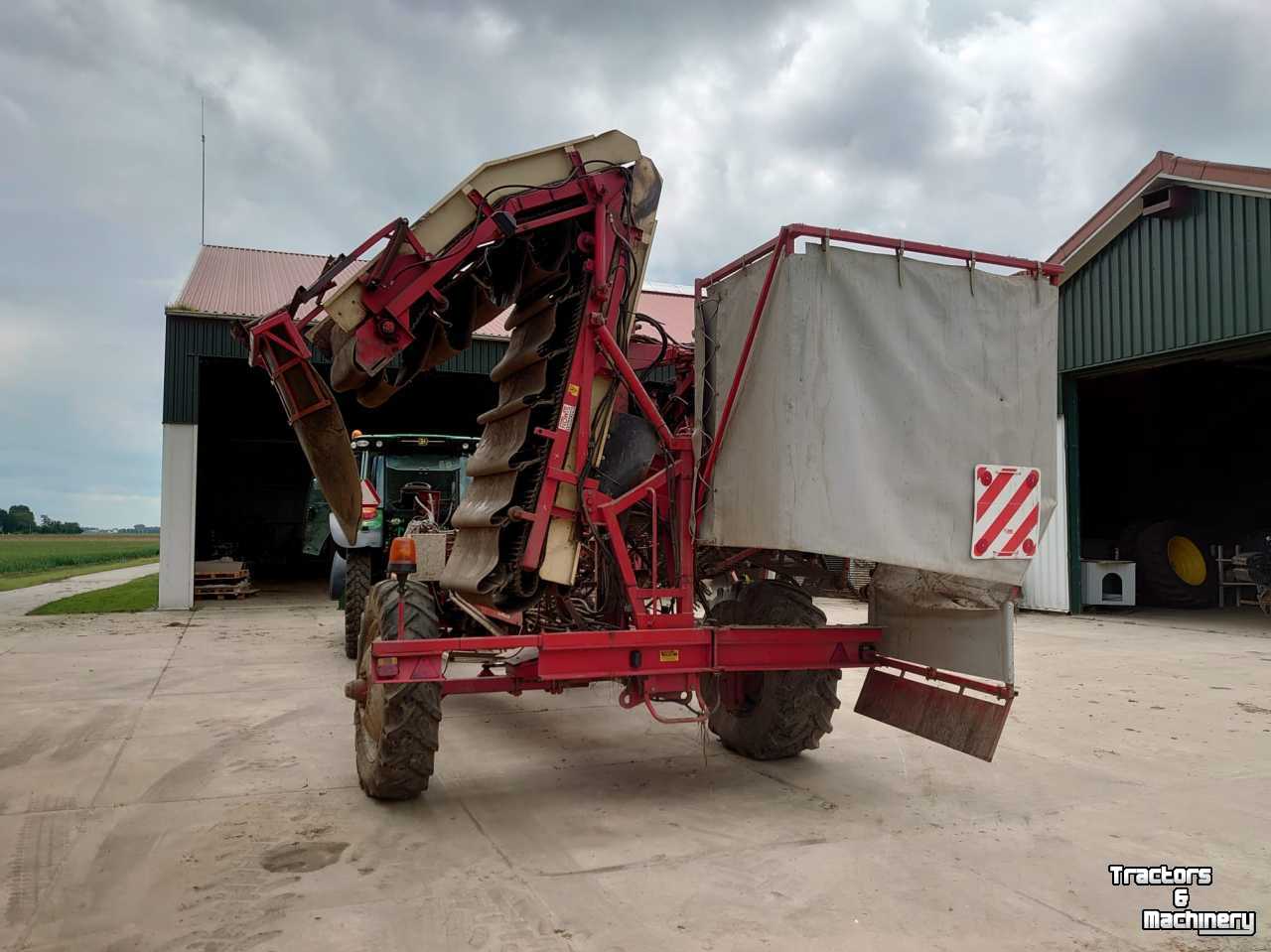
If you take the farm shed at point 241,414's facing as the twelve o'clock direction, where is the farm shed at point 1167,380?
the farm shed at point 1167,380 is roughly at 10 o'clock from the farm shed at point 241,414.

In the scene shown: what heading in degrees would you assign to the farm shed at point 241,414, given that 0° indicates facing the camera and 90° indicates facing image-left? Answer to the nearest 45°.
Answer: approximately 0°

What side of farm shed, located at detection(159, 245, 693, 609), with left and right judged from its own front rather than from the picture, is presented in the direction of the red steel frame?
front

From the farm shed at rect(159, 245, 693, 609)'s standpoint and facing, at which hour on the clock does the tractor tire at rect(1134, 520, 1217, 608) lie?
The tractor tire is roughly at 10 o'clock from the farm shed.

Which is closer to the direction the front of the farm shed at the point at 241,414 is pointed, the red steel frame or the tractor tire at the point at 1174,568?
the red steel frame
